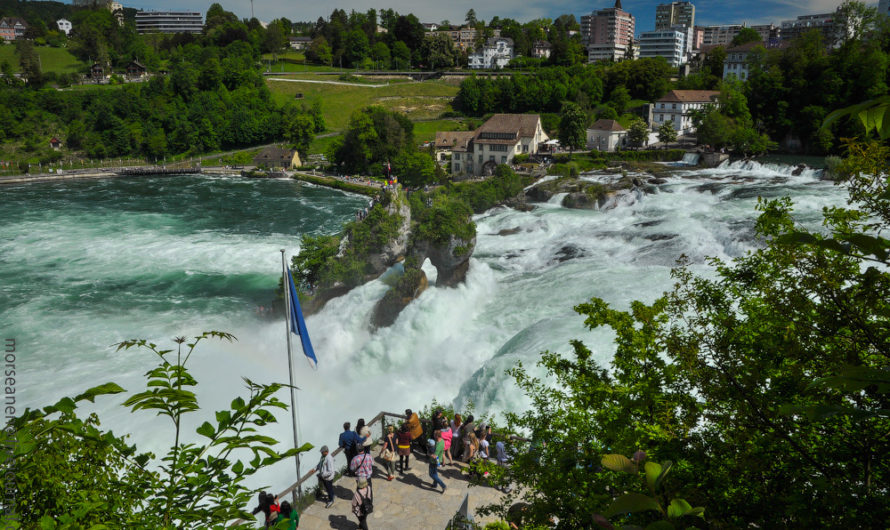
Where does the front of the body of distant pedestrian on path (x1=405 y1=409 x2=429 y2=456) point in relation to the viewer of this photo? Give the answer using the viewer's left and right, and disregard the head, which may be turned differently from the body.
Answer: facing away from the viewer

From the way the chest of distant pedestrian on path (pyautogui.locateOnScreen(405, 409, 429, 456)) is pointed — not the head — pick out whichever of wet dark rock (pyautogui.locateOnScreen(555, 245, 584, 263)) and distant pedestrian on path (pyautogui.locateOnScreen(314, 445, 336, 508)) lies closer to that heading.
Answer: the wet dark rock

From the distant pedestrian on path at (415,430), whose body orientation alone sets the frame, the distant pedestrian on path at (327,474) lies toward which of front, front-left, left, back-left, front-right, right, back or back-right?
back-left

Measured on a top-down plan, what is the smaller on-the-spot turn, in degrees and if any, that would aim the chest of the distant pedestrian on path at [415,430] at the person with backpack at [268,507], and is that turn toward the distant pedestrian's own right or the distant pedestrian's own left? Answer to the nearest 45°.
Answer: approximately 135° to the distant pedestrian's own left

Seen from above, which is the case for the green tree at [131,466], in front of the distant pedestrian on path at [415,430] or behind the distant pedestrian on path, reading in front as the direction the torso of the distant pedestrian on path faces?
behind

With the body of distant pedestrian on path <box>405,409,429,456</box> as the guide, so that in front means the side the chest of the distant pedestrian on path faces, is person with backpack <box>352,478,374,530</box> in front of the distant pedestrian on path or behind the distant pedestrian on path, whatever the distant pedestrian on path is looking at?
behind
